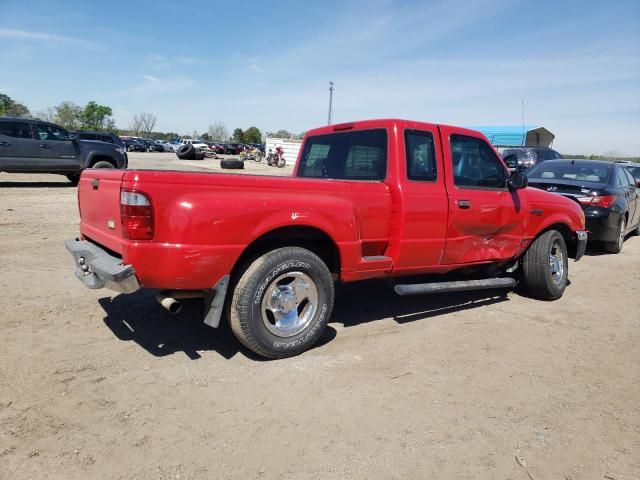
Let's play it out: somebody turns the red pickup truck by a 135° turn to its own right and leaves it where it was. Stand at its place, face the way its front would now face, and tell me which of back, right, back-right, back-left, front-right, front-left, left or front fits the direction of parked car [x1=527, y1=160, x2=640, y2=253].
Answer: back-left

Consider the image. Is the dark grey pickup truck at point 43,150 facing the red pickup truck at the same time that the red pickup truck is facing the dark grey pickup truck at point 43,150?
no

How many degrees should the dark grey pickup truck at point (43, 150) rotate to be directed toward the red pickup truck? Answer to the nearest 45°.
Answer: approximately 90° to its right

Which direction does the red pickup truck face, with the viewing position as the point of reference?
facing away from the viewer and to the right of the viewer

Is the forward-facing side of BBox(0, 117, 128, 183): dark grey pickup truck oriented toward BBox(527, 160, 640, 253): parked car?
no

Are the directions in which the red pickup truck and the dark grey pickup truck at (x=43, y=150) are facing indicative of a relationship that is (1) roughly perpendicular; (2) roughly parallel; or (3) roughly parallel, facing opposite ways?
roughly parallel

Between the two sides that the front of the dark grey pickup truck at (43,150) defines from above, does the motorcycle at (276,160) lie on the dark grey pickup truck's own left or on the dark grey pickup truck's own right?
on the dark grey pickup truck's own left

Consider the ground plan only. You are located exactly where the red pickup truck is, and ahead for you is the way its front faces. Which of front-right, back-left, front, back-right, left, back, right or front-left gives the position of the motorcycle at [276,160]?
front-left

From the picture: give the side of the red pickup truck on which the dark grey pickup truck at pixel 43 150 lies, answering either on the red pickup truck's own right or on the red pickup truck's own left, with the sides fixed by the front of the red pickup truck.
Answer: on the red pickup truck's own left

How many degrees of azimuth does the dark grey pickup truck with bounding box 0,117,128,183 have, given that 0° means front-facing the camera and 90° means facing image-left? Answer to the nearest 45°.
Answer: approximately 270°

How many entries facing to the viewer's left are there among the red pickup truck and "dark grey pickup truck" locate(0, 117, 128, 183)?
0
